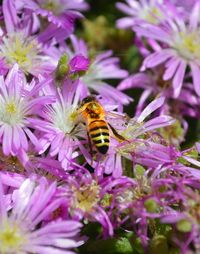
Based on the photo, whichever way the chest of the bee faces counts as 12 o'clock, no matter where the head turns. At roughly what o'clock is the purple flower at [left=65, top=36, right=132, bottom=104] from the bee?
The purple flower is roughly at 12 o'clock from the bee.

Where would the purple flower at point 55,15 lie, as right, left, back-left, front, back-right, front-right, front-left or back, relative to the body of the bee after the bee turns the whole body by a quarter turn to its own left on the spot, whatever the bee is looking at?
right

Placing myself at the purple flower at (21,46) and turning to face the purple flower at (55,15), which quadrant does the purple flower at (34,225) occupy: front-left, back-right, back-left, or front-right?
back-right

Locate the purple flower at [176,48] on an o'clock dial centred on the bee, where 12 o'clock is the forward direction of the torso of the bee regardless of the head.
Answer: The purple flower is roughly at 1 o'clock from the bee.

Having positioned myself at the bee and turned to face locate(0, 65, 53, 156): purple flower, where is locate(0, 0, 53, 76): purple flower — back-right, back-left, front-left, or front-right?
front-right

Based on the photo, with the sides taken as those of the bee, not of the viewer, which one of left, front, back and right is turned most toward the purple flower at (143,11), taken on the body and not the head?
front

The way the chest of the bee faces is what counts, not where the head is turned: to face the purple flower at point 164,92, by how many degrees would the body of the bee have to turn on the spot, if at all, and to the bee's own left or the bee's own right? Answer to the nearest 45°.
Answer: approximately 45° to the bee's own right

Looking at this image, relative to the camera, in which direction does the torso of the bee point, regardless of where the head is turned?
away from the camera

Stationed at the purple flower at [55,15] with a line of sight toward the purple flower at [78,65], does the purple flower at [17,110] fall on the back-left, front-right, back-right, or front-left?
front-right

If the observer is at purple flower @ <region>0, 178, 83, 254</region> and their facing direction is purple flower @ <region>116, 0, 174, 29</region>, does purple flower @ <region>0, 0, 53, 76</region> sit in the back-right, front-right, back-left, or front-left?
front-left

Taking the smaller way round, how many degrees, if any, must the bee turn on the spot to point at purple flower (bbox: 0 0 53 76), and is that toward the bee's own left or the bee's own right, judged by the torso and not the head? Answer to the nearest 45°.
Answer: approximately 45° to the bee's own left
